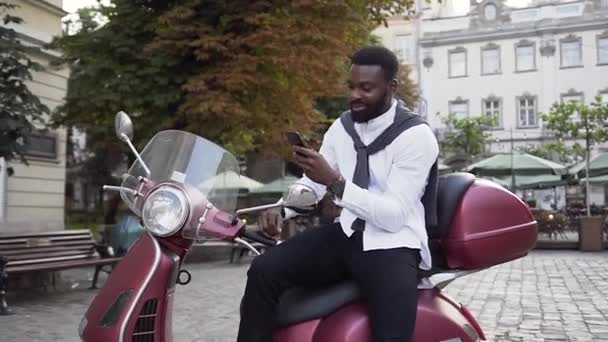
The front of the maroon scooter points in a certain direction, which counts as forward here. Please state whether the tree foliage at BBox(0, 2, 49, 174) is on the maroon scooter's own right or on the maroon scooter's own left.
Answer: on the maroon scooter's own right

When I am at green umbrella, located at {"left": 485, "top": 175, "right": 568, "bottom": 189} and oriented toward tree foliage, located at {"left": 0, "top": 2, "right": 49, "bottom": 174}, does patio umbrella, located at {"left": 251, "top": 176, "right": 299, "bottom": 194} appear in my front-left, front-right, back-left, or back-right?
front-right

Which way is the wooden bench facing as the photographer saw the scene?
facing the viewer and to the right of the viewer

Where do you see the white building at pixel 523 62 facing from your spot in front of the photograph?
facing the viewer

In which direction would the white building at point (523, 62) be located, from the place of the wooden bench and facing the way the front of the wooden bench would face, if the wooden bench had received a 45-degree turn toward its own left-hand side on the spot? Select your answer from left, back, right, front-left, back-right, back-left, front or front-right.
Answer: front-left

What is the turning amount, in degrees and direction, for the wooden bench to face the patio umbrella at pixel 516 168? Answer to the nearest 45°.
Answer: approximately 90° to its left

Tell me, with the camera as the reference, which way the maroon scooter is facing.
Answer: facing the viewer and to the left of the viewer

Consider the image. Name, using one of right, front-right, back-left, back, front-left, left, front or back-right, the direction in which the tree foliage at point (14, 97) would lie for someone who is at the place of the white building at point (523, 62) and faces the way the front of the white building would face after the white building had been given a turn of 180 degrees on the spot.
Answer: back

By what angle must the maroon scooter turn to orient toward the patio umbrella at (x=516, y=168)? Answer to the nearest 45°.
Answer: approximately 135° to its right

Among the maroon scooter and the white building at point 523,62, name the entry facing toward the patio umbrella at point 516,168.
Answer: the white building

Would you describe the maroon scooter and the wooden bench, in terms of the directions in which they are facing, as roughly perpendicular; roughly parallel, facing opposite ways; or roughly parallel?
roughly perpendicular

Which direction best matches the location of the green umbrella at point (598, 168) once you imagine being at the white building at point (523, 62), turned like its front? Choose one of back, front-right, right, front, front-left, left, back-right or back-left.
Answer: front

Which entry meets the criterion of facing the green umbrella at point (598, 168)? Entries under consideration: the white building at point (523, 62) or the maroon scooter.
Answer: the white building
